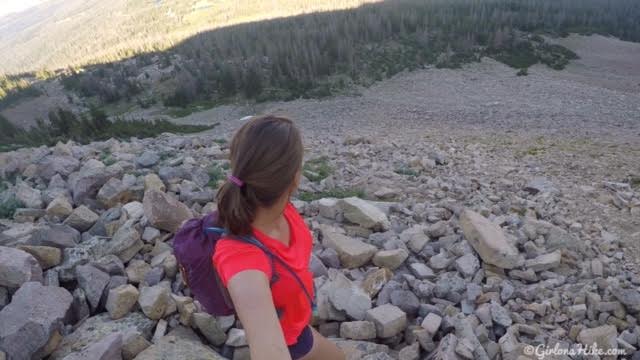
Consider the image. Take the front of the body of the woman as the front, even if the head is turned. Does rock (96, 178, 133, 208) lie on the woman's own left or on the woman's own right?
on the woman's own left

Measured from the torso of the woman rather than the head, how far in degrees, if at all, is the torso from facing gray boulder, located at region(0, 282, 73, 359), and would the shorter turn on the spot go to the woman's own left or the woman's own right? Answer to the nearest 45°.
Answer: approximately 135° to the woman's own left

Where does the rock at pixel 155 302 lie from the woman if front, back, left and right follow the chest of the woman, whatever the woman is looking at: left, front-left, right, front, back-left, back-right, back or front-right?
back-left

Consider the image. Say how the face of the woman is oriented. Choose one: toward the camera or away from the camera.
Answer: away from the camera

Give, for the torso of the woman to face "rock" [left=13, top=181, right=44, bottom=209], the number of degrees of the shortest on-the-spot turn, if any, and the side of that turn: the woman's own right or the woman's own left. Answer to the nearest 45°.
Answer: approximately 135° to the woman's own left

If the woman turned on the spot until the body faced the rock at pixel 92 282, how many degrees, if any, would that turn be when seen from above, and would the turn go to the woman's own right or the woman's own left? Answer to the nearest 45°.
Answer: approximately 135° to the woman's own left

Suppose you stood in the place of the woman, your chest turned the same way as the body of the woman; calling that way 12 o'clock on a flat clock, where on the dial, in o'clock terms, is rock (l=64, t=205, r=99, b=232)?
The rock is roughly at 8 o'clock from the woman.

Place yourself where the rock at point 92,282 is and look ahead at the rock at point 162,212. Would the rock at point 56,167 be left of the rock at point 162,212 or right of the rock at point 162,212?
left

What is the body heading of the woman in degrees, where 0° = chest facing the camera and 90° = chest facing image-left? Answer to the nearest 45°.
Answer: approximately 270°
